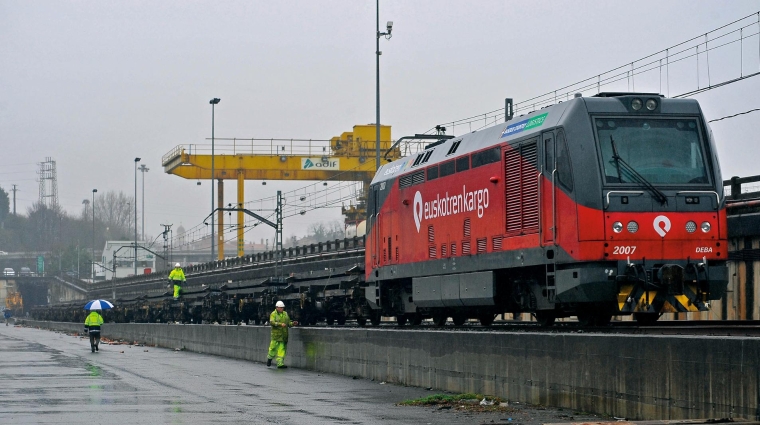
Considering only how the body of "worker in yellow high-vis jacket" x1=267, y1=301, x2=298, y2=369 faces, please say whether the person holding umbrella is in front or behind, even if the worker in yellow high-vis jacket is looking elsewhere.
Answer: behind

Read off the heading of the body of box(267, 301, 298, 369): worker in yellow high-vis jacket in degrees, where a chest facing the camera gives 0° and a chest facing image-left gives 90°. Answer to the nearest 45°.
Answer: approximately 315°

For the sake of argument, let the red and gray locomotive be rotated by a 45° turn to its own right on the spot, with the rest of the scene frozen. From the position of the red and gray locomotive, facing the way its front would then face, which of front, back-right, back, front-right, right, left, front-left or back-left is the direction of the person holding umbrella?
back-right

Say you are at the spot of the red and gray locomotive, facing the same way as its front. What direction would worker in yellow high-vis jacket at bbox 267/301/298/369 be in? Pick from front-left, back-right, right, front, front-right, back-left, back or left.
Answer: back

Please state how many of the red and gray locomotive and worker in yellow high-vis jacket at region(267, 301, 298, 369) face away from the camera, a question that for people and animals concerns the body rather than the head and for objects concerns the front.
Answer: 0

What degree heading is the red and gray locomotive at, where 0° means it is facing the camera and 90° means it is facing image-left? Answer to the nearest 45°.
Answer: approximately 315°

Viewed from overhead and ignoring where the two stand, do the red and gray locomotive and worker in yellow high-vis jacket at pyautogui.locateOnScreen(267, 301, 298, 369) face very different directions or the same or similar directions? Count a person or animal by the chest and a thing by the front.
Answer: same or similar directions
